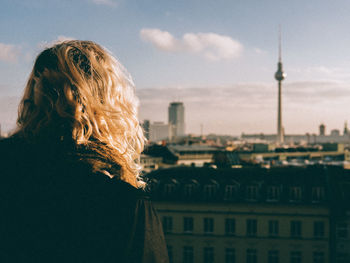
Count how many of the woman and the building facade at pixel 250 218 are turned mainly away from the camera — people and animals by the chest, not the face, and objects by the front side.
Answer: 1

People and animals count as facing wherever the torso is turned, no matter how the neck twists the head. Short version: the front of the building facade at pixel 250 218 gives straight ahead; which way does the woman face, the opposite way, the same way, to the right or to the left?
the opposite way

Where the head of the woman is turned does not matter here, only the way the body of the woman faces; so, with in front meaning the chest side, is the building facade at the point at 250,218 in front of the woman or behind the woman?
in front

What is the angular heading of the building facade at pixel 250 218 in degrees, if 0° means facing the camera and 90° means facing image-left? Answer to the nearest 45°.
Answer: approximately 0°

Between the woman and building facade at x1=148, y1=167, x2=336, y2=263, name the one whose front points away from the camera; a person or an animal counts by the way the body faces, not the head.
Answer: the woman

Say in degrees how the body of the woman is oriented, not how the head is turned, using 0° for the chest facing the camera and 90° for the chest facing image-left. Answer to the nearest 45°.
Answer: approximately 180°

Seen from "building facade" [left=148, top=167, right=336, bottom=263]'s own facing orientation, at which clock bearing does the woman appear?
The woman is roughly at 12 o'clock from the building facade.
